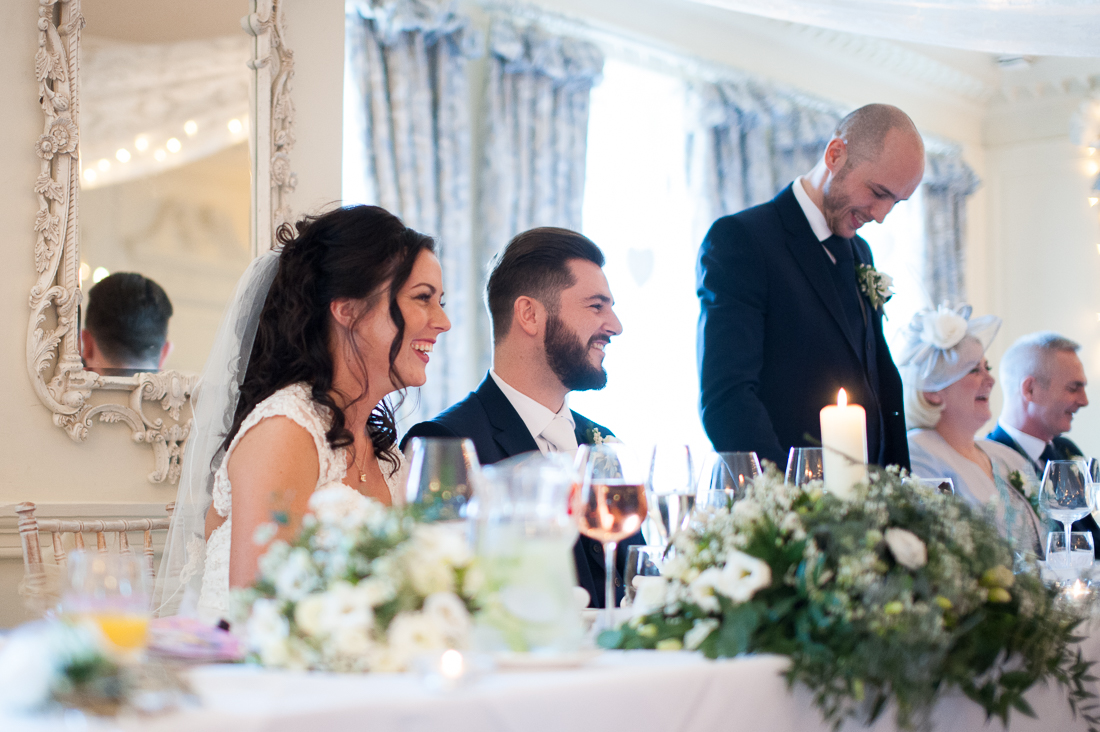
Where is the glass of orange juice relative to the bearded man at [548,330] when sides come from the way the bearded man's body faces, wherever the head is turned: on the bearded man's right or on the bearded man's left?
on the bearded man's right

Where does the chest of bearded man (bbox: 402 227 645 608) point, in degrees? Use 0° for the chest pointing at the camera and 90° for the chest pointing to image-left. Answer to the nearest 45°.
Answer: approximately 315°

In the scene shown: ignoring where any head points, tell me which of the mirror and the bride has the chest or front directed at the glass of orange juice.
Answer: the mirror

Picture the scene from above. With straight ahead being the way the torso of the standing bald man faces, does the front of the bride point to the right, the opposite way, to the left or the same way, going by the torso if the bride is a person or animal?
to the left

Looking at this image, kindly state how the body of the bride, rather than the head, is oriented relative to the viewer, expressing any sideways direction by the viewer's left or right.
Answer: facing to the right of the viewer
